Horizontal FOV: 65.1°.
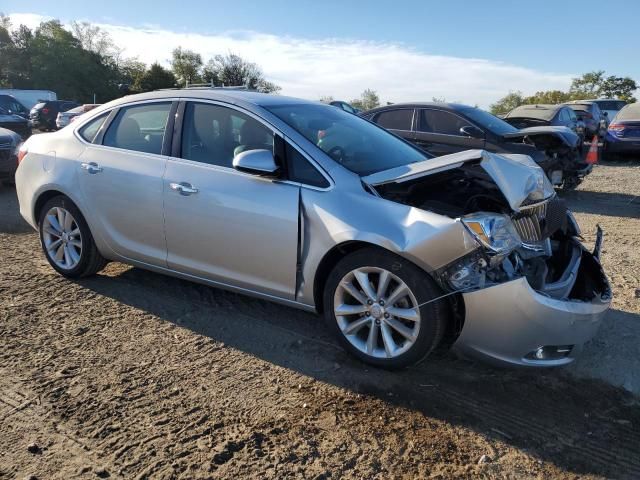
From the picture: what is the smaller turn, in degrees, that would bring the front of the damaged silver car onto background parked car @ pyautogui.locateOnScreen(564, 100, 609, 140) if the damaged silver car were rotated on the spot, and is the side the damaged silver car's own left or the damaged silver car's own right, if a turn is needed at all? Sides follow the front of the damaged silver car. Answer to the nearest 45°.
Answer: approximately 90° to the damaged silver car's own left

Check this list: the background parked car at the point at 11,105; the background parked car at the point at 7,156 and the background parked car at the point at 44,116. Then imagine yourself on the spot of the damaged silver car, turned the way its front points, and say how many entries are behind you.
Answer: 3

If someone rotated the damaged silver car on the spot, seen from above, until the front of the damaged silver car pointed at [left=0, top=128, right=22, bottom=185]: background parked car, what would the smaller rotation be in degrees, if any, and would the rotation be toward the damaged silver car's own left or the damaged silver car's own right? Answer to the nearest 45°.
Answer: approximately 180°

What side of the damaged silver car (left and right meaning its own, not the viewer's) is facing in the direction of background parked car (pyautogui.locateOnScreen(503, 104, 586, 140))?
left

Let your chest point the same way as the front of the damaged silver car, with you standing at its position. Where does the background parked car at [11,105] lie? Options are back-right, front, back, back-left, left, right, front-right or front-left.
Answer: back

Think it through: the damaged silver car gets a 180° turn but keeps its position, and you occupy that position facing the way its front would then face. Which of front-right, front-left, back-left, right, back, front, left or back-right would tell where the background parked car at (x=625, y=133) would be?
right

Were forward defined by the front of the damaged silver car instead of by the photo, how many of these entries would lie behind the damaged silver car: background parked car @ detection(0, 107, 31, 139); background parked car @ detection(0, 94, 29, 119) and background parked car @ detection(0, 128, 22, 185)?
3

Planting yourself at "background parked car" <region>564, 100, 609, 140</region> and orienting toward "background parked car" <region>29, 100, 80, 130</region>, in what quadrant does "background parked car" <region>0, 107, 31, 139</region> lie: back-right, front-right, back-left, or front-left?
front-left

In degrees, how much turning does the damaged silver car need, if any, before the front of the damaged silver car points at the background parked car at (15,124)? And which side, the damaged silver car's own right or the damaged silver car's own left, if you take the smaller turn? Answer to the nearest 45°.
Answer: approximately 180°
